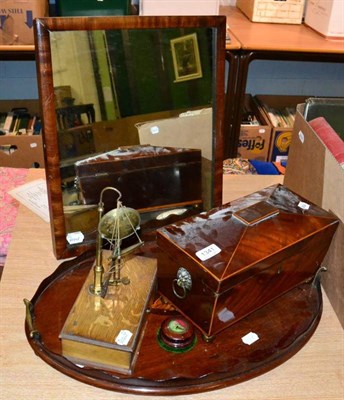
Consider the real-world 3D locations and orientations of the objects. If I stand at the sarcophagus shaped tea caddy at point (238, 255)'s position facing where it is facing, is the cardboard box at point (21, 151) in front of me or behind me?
behind

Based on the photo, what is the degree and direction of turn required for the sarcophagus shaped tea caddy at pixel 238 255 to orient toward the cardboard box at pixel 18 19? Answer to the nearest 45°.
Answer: approximately 180°

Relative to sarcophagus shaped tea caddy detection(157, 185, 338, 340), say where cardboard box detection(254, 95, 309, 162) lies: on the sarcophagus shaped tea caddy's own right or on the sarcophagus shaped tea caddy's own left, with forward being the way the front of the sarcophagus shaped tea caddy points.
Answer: on the sarcophagus shaped tea caddy's own left

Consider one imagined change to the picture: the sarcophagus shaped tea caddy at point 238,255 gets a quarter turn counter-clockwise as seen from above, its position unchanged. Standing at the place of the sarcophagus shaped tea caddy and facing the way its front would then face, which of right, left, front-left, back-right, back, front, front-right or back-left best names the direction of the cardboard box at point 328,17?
front-left

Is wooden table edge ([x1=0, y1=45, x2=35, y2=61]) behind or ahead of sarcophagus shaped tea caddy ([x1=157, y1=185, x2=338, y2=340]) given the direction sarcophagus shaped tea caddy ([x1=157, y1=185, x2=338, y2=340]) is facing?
behind

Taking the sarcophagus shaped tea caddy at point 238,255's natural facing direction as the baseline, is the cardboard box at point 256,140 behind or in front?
behind

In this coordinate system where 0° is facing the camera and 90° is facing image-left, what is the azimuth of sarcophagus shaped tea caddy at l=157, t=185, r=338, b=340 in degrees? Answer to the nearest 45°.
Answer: approximately 315°

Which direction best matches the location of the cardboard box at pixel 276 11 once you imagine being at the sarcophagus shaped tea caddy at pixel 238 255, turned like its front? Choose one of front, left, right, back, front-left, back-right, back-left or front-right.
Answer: back-left
